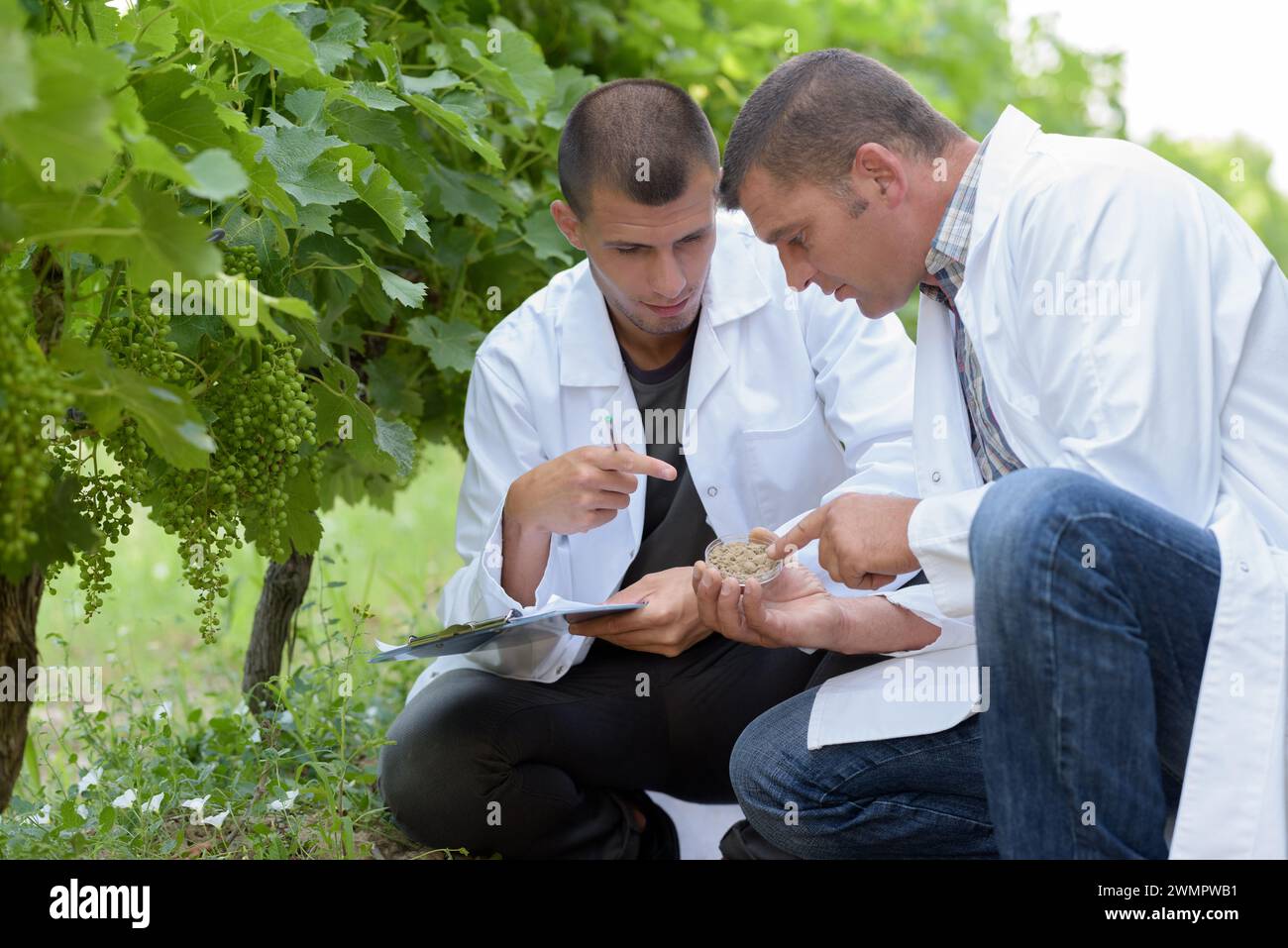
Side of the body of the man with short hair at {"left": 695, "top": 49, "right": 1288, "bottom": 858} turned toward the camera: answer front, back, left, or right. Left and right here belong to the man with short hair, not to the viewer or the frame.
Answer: left

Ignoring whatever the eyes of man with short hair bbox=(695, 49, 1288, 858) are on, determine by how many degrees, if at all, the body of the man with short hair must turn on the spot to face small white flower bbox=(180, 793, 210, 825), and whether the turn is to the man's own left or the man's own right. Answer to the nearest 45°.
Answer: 0° — they already face it

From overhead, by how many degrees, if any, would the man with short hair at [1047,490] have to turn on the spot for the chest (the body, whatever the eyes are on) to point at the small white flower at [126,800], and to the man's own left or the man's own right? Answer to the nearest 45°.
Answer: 0° — they already face it

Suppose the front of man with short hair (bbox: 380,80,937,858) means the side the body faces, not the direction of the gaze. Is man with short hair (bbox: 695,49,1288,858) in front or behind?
in front

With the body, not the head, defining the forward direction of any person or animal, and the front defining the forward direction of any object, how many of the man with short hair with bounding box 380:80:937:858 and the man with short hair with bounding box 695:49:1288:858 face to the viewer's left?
1

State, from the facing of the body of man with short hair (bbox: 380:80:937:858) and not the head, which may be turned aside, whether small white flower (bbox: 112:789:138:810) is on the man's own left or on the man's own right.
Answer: on the man's own right

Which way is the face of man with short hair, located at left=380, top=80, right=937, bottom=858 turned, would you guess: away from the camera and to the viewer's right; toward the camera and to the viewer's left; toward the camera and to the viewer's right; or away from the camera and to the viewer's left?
toward the camera and to the viewer's right

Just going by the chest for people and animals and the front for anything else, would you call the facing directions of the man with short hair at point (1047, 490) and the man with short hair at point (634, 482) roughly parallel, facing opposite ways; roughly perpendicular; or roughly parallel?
roughly perpendicular

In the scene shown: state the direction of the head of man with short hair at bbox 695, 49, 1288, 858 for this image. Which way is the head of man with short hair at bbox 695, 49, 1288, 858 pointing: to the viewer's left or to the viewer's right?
to the viewer's left
